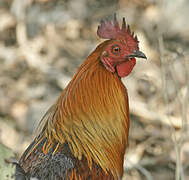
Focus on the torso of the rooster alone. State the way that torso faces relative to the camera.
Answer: to the viewer's right
